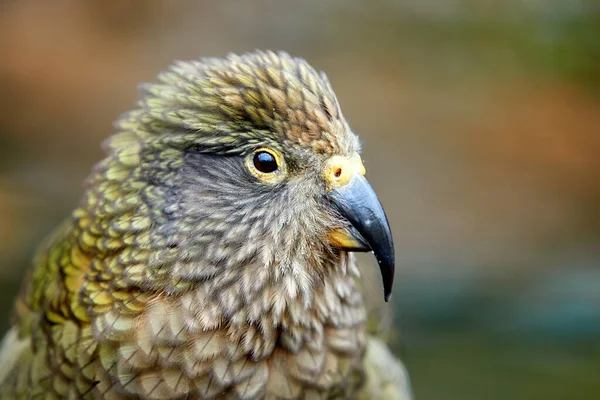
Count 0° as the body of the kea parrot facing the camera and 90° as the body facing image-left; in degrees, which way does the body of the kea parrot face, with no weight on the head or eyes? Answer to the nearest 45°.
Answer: approximately 315°
